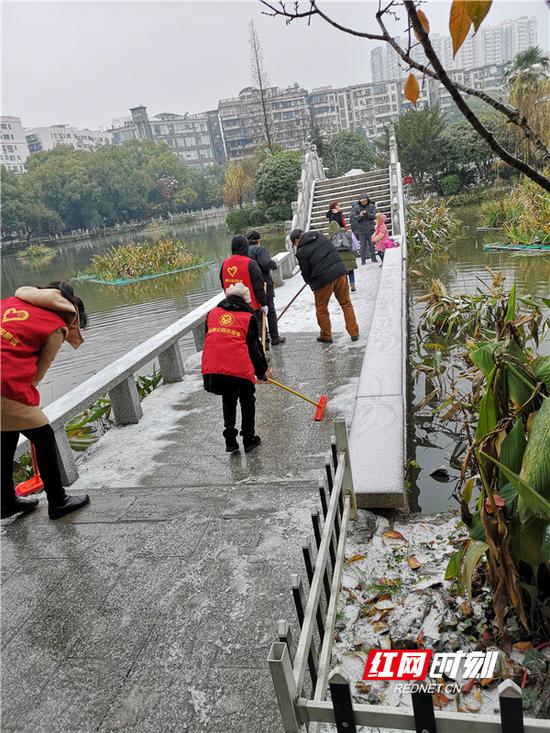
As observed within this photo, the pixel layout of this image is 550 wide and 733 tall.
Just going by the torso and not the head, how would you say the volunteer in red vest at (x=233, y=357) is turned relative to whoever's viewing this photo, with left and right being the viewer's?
facing away from the viewer and to the right of the viewer

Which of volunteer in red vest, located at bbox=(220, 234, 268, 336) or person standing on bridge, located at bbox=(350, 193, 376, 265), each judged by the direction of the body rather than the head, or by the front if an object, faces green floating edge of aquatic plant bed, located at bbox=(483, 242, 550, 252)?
the volunteer in red vest

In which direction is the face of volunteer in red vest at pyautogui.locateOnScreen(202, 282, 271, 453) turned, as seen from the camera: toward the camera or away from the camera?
away from the camera

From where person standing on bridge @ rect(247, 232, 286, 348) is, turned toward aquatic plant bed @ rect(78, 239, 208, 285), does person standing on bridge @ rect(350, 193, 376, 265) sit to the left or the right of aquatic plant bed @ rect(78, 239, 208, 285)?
right

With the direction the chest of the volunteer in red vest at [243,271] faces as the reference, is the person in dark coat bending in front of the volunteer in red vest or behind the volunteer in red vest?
in front

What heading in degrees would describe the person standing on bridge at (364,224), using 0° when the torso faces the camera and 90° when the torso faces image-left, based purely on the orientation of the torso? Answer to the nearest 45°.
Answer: approximately 0°

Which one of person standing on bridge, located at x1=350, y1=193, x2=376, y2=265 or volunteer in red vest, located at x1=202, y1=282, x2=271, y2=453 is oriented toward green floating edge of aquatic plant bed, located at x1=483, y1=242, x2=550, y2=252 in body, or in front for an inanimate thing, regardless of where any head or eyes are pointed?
the volunteer in red vest

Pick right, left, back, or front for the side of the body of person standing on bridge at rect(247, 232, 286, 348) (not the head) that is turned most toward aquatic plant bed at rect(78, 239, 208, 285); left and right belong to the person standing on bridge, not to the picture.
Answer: left

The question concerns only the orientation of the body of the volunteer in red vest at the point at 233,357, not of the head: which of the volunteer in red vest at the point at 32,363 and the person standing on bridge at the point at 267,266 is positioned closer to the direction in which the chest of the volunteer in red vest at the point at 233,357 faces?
the person standing on bridge

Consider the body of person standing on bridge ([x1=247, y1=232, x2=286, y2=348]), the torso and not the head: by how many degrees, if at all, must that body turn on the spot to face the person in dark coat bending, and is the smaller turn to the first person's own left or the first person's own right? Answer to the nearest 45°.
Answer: approximately 45° to the first person's own right
